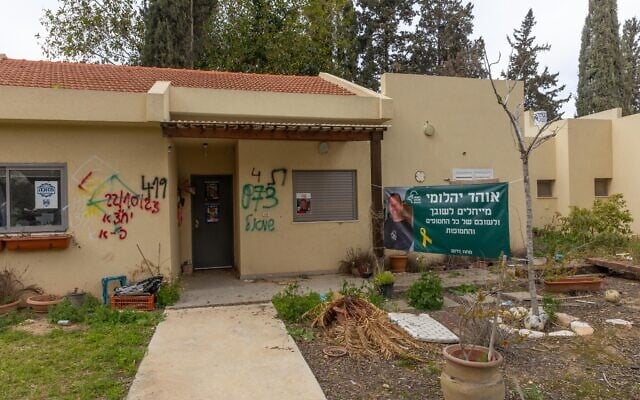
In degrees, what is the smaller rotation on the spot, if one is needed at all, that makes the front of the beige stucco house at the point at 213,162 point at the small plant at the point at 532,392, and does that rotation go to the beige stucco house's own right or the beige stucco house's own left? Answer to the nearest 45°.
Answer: approximately 45° to the beige stucco house's own left

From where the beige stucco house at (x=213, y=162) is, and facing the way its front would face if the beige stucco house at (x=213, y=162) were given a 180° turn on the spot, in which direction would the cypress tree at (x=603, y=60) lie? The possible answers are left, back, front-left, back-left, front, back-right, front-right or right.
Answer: front-right

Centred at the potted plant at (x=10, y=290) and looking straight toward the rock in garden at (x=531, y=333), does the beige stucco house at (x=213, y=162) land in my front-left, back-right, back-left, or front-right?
front-left

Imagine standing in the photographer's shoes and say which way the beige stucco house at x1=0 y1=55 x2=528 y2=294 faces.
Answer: facing the viewer

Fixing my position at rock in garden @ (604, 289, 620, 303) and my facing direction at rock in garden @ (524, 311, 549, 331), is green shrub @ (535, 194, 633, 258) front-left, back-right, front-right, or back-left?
back-right

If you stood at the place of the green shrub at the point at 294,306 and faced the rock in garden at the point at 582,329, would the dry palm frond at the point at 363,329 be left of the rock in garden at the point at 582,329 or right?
right

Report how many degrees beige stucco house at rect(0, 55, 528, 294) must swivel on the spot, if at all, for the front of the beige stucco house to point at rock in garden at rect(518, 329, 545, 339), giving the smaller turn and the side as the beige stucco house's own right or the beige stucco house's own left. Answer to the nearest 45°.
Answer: approximately 45° to the beige stucco house's own left

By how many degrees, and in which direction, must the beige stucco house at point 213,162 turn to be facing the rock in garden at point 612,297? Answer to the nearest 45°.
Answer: approximately 90° to its left

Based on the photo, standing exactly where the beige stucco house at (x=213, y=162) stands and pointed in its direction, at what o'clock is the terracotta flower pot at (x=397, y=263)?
The terracotta flower pot is roughly at 9 o'clock from the beige stucco house.

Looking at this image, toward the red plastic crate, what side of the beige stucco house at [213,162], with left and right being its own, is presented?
front

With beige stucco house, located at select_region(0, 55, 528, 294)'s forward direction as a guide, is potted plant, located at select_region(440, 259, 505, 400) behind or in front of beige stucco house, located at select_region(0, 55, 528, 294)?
in front

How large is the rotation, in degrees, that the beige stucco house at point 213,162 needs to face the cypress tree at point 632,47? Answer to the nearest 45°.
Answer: approximately 135° to its left

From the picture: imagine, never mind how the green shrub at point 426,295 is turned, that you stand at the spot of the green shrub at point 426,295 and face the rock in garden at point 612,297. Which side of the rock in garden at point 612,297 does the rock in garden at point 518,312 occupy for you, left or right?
right

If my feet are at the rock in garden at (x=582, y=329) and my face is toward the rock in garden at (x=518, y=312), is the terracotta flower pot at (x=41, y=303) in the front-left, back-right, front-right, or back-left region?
front-left

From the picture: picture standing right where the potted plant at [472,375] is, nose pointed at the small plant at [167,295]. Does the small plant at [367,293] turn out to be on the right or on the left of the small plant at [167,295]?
right

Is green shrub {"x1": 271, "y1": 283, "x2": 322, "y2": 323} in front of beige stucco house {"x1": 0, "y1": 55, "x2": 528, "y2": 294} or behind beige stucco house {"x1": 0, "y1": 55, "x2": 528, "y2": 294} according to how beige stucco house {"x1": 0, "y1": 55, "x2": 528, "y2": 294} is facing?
in front

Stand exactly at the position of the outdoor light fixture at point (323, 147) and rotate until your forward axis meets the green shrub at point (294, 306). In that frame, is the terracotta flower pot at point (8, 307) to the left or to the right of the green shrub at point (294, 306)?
right
